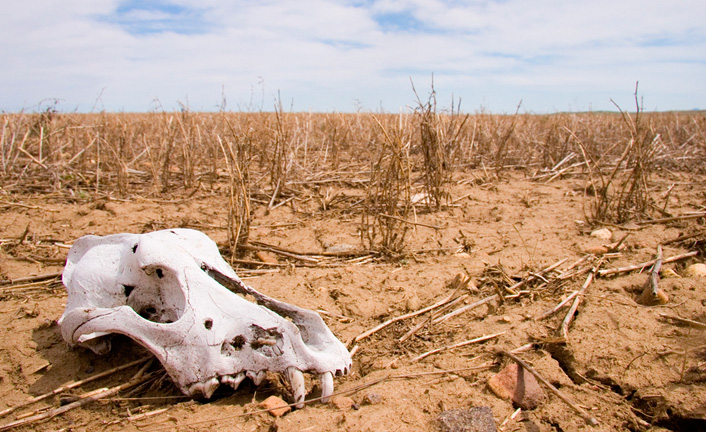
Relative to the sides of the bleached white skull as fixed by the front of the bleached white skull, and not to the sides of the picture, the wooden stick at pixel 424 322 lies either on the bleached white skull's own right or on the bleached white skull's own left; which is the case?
on the bleached white skull's own left

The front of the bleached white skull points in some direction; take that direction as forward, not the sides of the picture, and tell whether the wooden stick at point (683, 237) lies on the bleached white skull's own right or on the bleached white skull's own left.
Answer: on the bleached white skull's own left

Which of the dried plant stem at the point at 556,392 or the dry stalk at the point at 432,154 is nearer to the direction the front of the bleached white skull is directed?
the dried plant stem

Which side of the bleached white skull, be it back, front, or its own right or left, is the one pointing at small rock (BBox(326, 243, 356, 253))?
left

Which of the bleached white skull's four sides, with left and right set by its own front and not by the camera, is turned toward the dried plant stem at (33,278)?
back

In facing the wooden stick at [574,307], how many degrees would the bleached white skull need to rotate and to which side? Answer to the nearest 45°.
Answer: approximately 45° to its left

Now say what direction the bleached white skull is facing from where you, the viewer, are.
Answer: facing the viewer and to the right of the viewer

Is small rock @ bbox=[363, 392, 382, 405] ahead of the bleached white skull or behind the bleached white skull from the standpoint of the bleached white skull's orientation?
ahead
